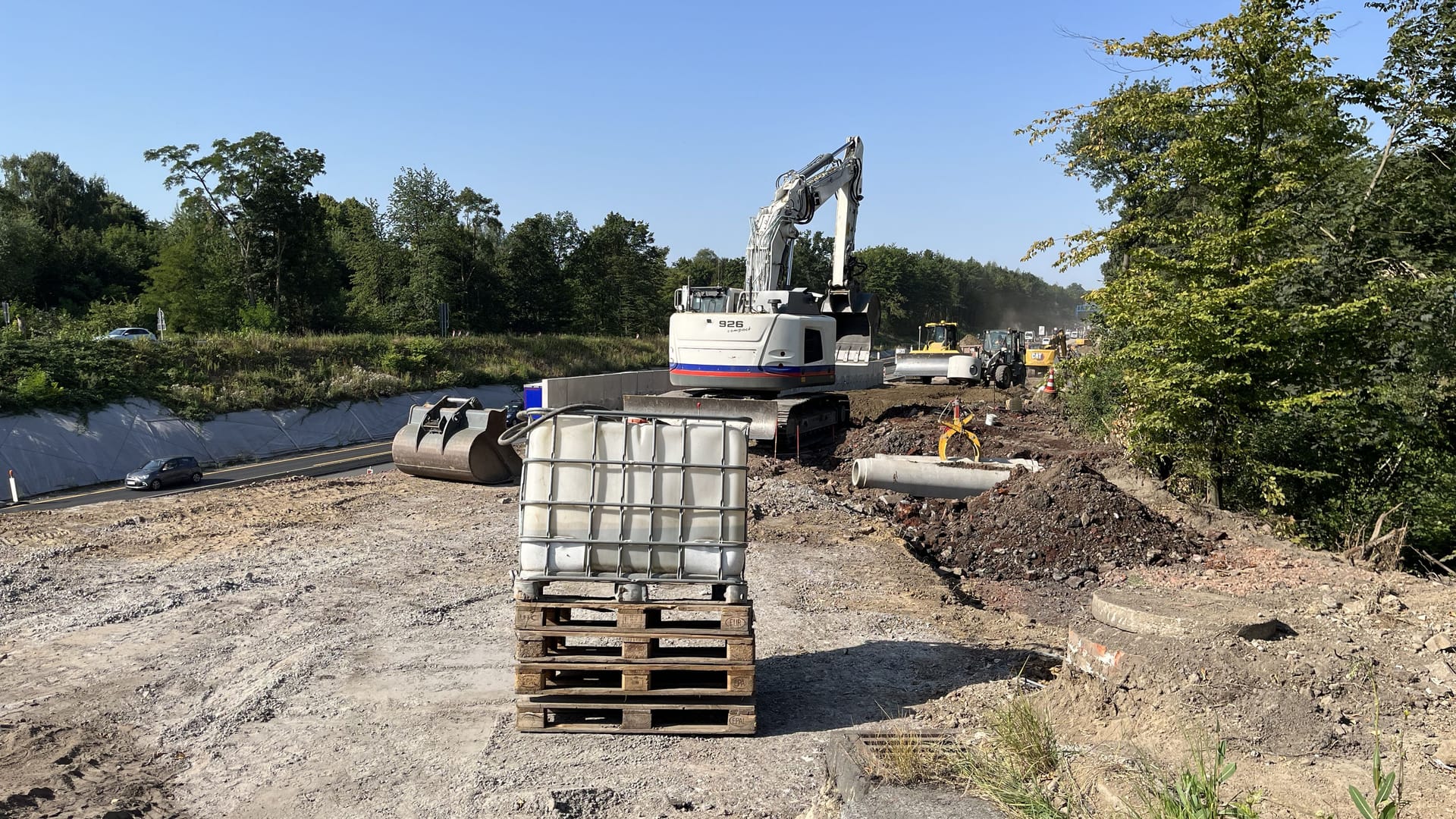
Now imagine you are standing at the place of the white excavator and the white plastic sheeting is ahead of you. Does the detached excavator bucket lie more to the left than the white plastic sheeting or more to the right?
left

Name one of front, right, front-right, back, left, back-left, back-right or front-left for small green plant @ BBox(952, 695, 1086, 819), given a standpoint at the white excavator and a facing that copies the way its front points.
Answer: back-right

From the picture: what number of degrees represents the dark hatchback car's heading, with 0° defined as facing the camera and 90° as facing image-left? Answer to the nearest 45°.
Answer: approximately 45°

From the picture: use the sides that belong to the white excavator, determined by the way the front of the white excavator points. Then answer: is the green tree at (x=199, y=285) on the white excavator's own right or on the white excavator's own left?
on the white excavator's own left

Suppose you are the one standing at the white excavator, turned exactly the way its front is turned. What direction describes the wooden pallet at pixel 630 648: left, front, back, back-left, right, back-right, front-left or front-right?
back-right

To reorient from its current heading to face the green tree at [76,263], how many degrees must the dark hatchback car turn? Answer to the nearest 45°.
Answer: approximately 135° to its right

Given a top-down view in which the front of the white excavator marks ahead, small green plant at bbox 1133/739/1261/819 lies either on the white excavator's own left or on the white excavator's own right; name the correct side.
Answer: on the white excavator's own right

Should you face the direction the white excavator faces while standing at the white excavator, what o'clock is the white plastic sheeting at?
The white plastic sheeting is roughly at 8 o'clock from the white excavator.

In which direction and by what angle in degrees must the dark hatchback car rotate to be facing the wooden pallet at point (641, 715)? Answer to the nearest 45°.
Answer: approximately 45° to its left

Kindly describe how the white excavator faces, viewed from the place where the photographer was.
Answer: facing away from the viewer and to the right of the viewer

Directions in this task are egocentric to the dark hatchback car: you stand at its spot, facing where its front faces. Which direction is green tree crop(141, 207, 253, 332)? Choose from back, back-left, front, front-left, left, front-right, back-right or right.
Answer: back-right

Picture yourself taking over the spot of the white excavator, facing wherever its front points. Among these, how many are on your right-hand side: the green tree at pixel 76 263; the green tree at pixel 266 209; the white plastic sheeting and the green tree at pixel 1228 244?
1

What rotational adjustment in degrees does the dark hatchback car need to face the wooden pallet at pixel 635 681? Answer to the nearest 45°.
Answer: approximately 45° to its left

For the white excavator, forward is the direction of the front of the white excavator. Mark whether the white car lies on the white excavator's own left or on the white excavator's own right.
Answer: on the white excavator's own left

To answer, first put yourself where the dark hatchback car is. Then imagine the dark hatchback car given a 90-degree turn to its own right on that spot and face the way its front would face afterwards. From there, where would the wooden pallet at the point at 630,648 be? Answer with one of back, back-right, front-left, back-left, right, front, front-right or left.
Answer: back-left

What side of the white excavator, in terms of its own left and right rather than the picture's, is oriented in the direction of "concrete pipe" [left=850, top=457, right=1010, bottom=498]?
right

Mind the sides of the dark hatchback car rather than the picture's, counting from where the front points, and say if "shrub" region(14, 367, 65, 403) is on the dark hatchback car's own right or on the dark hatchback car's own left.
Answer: on the dark hatchback car's own right

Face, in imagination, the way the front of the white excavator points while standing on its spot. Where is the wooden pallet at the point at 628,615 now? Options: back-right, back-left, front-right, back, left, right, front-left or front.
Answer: back-right

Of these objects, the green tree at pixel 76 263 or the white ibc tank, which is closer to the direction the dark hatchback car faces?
the white ibc tank
